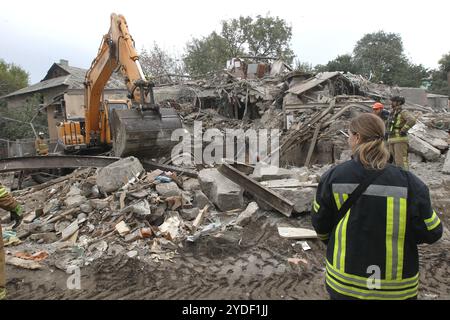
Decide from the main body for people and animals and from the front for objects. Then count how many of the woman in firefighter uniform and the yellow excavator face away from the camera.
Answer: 1

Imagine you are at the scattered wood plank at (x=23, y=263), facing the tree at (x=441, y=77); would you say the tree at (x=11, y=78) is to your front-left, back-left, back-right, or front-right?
front-left

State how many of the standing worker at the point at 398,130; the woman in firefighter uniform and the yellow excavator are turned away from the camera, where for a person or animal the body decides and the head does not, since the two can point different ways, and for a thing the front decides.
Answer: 1

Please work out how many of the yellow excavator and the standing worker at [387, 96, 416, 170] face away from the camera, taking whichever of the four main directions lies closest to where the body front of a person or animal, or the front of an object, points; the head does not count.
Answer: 0

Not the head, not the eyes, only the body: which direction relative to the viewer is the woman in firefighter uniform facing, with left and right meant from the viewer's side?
facing away from the viewer

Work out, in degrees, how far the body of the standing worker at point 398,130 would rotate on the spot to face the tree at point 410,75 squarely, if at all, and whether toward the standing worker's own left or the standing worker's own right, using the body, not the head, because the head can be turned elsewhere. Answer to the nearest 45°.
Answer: approximately 135° to the standing worker's own right

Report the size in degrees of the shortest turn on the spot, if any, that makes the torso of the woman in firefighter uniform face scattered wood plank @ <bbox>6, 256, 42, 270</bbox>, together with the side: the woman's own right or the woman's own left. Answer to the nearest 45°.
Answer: approximately 90° to the woman's own left

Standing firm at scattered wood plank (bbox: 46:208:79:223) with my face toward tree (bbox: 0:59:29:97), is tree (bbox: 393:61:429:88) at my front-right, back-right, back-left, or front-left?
front-right

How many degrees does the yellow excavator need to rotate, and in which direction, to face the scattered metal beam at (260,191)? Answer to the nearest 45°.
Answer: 0° — it already faces it

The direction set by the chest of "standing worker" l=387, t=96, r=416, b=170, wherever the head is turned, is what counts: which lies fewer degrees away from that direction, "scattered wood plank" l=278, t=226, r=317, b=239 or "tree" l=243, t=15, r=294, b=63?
the scattered wood plank

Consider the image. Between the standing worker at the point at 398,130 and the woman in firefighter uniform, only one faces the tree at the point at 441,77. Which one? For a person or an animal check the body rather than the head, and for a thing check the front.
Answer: the woman in firefighter uniform

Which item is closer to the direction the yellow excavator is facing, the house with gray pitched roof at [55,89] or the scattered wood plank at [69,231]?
the scattered wood plank

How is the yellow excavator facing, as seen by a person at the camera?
facing the viewer and to the right of the viewer

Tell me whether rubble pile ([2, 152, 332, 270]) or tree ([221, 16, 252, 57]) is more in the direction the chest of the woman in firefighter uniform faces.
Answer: the tree

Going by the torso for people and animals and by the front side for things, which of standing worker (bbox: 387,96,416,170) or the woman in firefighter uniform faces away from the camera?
the woman in firefighter uniform

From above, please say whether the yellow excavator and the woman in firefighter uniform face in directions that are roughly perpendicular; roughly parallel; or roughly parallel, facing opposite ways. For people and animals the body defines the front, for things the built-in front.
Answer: roughly perpendicular

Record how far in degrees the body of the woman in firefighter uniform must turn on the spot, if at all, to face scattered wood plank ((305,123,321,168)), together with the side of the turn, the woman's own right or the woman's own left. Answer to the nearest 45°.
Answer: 0° — they already face it

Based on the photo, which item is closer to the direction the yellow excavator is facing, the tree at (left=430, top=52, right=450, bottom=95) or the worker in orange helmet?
the worker in orange helmet

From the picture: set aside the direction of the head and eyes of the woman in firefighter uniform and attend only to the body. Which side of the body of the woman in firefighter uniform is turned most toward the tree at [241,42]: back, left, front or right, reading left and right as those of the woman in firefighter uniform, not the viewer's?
front

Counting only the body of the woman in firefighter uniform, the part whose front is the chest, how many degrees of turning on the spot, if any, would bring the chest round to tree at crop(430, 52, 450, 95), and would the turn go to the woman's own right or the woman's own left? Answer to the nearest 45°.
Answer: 0° — they already face it
